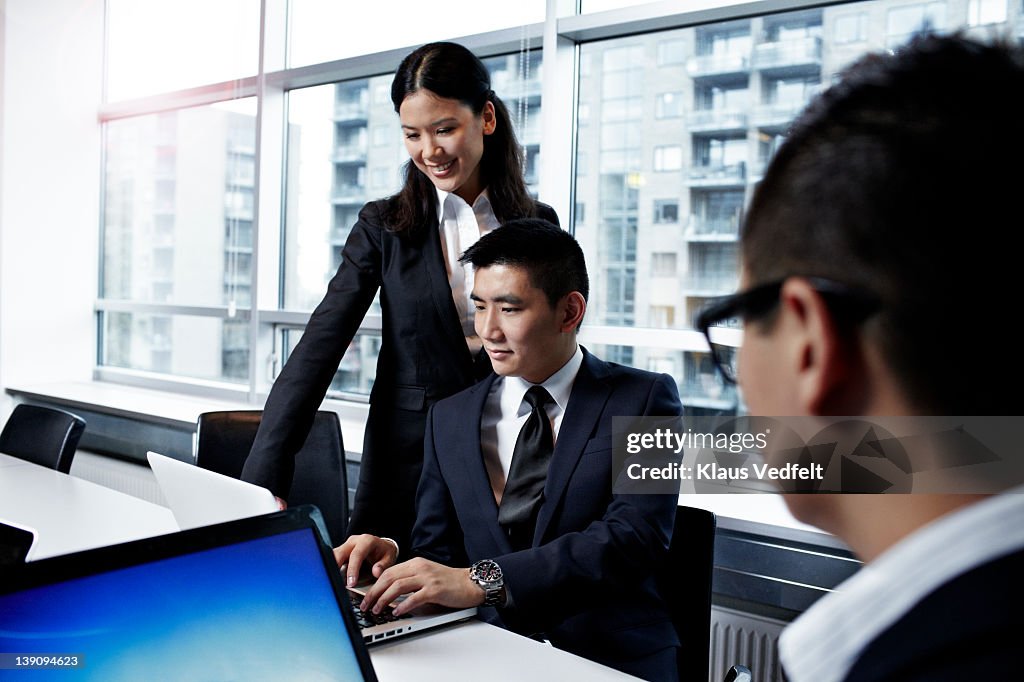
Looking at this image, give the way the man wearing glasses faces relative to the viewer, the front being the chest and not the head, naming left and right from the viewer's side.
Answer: facing away from the viewer and to the left of the viewer

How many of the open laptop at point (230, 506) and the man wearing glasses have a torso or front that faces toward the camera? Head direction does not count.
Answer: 0

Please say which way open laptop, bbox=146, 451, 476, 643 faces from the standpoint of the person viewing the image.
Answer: facing away from the viewer and to the right of the viewer

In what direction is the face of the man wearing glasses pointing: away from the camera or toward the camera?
away from the camera

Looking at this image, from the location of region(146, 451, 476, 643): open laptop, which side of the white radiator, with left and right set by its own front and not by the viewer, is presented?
front

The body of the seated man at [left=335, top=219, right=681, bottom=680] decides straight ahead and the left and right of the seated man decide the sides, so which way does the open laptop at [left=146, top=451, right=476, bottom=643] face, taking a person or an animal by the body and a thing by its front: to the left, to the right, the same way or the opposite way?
the opposite way

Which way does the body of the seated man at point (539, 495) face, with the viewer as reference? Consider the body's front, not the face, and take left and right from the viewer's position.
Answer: facing the viewer and to the left of the viewer

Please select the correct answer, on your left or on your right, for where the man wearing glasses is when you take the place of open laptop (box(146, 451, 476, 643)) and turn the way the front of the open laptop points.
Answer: on your right
